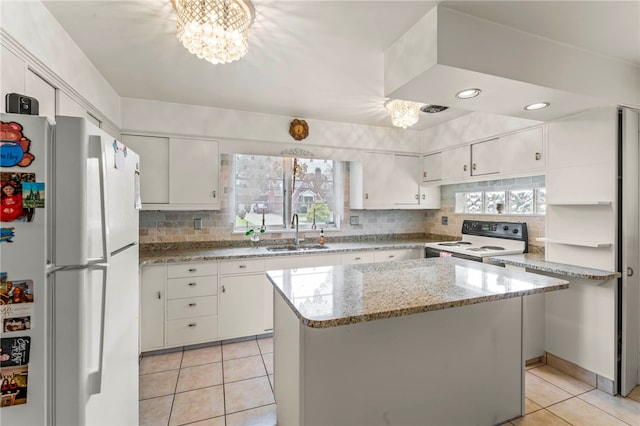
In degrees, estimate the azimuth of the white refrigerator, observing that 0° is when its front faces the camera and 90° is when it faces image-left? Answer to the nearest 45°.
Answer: approximately 315°

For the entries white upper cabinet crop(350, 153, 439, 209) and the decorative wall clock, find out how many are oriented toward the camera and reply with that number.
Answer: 2

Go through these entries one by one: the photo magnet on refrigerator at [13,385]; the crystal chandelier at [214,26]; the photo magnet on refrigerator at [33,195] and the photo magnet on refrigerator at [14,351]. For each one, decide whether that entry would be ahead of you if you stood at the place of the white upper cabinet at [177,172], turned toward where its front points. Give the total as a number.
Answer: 4

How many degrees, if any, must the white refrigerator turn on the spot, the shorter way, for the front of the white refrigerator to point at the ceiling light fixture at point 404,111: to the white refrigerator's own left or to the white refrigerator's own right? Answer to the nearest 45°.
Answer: approximately 45° to the white refrigerator's own left

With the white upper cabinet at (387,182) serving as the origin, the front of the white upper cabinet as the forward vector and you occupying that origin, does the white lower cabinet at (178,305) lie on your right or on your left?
on your right

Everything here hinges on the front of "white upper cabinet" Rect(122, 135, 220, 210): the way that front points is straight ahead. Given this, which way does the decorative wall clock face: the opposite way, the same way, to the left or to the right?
the same way

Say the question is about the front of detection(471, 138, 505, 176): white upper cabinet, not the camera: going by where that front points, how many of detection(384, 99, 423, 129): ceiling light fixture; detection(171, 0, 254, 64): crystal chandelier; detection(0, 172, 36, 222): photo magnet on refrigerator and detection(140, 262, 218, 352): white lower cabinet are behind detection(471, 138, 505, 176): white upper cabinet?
0

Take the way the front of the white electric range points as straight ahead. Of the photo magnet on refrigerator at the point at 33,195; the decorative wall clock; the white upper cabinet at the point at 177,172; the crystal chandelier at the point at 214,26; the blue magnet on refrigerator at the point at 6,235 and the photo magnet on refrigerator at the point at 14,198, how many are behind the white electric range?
0

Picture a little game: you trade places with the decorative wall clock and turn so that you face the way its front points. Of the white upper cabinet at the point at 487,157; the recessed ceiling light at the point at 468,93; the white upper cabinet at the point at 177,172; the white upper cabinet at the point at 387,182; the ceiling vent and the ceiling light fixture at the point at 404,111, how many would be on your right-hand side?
1

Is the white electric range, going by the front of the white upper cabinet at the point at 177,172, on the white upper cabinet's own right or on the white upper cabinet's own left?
on the white upper cabinet's own left

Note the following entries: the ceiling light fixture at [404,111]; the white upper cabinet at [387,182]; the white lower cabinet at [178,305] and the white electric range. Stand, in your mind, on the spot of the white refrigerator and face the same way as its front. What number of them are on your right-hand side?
0

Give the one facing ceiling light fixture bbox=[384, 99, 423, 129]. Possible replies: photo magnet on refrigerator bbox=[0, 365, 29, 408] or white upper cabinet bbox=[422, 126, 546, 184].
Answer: the white upper cabinet

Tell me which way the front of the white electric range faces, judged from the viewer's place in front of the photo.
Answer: facing the viewer and to the left of the viewer

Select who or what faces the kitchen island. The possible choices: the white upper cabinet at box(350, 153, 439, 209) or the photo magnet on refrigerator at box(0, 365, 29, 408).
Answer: the white upper cabinet

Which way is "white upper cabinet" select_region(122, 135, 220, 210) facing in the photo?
toward the camera

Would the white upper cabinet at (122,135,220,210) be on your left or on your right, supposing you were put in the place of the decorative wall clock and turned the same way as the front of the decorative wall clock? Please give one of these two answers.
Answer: on your right

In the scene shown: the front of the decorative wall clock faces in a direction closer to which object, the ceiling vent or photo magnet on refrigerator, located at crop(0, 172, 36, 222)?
the photo magnet on refrigerator

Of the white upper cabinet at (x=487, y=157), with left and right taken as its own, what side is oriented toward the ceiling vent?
front

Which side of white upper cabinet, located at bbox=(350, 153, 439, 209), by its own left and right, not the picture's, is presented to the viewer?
front

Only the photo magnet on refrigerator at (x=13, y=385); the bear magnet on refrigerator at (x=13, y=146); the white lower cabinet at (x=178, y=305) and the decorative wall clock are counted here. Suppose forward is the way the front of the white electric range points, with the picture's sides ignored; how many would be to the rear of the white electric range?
0
